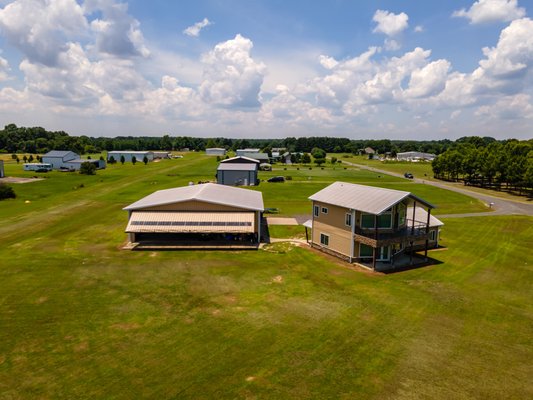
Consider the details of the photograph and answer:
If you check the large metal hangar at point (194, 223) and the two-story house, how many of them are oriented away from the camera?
0

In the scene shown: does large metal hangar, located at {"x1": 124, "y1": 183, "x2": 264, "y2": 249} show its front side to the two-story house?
no

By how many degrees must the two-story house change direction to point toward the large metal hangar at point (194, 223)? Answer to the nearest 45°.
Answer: approximately 135° to its right

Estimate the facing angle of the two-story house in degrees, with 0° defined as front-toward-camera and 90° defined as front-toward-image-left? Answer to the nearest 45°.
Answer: approximately 315°

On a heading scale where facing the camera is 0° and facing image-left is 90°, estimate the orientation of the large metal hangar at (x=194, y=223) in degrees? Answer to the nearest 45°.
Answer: approximately 0°

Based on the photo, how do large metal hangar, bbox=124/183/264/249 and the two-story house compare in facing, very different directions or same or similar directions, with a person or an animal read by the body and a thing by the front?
same or similar directions
